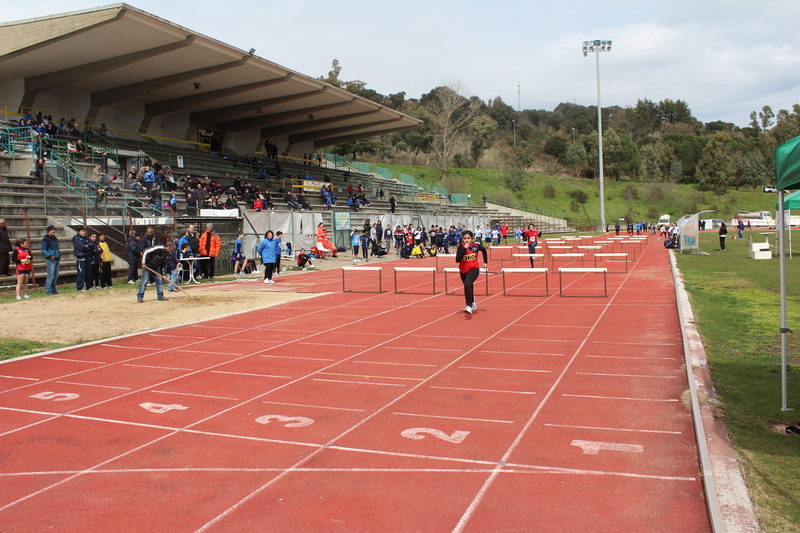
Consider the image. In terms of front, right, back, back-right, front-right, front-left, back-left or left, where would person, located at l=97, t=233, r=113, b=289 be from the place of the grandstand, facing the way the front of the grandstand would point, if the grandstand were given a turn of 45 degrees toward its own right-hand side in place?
front

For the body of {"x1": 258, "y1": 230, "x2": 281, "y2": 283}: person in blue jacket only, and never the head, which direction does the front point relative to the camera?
toward the camera

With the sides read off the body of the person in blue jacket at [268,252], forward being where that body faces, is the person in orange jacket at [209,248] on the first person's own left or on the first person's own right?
on the first person's own right

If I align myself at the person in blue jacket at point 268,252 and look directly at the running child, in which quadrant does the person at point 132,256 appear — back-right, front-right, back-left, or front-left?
back-right

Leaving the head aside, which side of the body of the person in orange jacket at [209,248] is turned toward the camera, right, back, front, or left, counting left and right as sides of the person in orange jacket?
front

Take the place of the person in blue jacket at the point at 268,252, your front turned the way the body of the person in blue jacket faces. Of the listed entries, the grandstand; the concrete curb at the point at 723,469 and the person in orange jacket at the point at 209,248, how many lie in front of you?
1

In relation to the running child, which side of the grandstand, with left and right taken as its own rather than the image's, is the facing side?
front

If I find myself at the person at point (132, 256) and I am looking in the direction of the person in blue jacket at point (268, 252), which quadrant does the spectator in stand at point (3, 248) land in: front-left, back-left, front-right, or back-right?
back-right

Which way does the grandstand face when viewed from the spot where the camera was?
facing the viewer and to the right of the viewer

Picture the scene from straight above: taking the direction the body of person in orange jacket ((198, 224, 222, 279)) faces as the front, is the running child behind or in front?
in front

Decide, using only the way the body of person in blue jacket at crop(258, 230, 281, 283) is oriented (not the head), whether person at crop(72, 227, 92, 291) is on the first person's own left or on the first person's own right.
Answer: on the first person's own right

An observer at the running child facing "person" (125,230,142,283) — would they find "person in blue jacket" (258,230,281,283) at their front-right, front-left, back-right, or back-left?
front-right

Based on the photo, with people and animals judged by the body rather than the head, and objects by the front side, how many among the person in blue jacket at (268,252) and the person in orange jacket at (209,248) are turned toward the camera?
2
